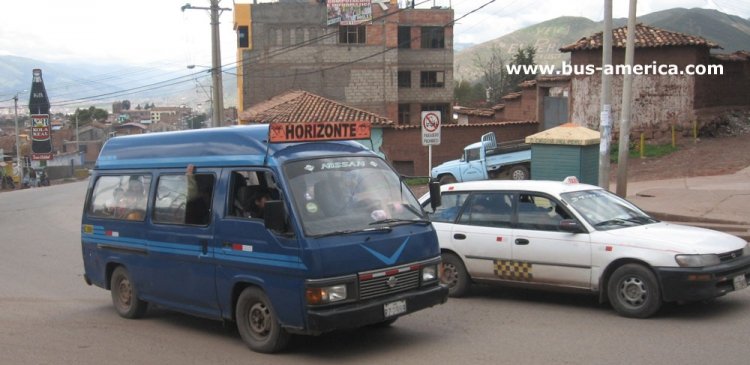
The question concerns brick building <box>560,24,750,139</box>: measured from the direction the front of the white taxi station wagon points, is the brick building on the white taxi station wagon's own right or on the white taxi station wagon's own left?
on the white taxi station wagon's own left

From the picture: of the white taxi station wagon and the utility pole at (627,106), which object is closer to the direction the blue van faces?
the white taxi station wagon

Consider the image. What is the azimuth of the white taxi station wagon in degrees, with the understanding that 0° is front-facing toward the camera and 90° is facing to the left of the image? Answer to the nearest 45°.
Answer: approximately 315°

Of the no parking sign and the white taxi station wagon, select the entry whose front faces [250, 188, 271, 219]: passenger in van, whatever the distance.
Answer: the no parking sign

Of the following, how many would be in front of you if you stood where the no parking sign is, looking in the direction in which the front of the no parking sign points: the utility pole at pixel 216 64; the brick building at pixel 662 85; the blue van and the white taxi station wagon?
2

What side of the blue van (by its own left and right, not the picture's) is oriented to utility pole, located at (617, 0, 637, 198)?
left

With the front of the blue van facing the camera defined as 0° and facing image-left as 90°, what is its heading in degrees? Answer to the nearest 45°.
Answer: approximately 315°

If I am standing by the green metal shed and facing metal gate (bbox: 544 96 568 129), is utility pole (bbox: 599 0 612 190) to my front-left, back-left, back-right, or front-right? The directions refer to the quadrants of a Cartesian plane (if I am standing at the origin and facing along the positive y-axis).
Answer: back-right

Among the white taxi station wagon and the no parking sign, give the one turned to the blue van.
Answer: the no parking sign

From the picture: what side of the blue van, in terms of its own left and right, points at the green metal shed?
left

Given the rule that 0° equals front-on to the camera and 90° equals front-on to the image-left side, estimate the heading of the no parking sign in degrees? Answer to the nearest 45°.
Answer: approximately 0°
